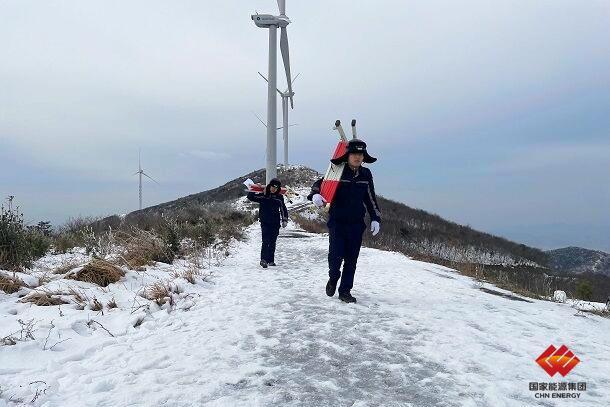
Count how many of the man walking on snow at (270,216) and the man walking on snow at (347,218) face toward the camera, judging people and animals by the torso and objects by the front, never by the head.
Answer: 2

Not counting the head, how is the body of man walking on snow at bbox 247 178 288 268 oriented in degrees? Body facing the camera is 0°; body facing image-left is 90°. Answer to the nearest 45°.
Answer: approximately 0°

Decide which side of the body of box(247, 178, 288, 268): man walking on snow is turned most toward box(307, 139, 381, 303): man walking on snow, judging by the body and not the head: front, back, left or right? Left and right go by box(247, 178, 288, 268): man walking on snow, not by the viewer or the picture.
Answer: front

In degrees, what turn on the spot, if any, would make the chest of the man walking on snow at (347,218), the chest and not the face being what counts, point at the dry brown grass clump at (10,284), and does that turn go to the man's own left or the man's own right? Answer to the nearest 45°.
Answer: approximately 90° to the man's own right

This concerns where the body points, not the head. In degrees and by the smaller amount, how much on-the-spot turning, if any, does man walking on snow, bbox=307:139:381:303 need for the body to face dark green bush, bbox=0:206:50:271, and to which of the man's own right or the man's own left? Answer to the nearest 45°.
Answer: approximately 90° to the man's own right

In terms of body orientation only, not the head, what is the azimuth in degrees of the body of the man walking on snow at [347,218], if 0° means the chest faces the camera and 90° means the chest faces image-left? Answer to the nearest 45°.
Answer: approximately 0°
